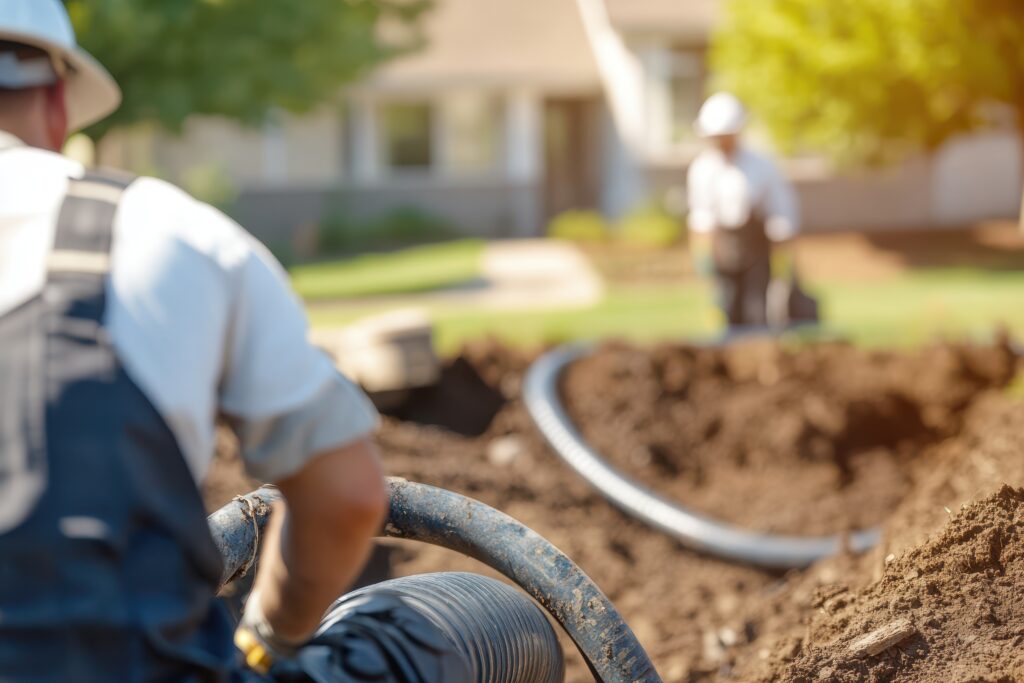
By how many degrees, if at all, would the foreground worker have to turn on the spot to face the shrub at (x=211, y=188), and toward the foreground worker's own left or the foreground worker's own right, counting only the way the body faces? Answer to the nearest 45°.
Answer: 0° — they already face it

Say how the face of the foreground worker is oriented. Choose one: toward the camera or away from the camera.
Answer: away from the camera

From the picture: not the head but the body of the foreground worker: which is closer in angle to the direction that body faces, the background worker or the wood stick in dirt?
the background worker

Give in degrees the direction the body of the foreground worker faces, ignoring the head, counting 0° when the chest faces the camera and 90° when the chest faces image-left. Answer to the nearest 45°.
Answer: approximately 180°
